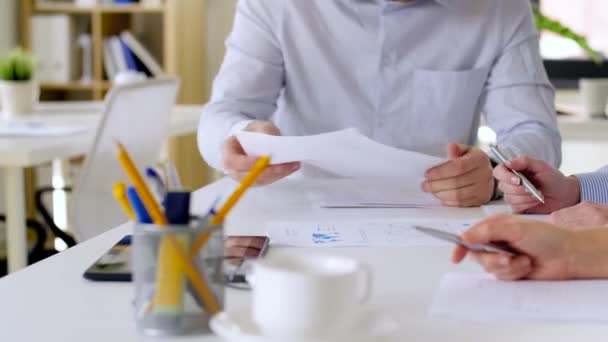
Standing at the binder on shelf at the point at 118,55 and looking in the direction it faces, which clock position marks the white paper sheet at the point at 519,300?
The white paper sheet is roughly at 12 o'clock from the binder on shelf.

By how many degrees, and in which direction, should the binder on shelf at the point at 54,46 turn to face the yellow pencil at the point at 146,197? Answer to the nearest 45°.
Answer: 0° — it already faces it

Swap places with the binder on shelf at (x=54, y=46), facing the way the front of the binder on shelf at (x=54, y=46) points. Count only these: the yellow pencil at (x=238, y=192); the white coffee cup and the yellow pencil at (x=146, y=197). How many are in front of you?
3

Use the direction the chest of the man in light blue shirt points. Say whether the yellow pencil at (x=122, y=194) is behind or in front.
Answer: in front

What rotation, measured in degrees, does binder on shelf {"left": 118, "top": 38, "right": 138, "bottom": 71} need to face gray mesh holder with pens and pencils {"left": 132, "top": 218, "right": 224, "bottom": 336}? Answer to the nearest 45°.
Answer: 0° — it already faces it

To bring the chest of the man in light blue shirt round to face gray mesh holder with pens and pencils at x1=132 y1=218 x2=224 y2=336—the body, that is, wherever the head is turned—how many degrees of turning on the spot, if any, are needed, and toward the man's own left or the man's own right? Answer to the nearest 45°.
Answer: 0° — they already face it

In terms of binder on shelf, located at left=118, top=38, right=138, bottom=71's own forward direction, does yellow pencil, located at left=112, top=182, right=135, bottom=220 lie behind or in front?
in front

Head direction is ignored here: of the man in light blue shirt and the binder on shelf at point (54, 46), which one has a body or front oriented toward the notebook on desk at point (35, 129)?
the binder on shelf
